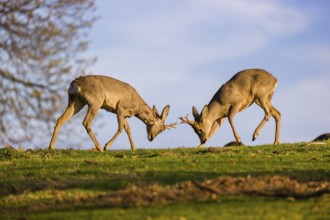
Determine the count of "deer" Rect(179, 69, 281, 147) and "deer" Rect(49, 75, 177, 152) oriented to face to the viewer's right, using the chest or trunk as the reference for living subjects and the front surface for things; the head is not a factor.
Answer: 1

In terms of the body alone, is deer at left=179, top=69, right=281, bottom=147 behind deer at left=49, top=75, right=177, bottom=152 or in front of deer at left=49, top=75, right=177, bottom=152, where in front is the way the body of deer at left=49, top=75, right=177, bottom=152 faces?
in front

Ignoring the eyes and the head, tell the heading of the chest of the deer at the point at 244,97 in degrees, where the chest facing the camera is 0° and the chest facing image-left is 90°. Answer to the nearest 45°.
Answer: approximately 90°

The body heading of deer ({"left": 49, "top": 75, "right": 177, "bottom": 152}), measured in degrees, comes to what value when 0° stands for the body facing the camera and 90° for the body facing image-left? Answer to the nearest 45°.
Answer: approximately 270°

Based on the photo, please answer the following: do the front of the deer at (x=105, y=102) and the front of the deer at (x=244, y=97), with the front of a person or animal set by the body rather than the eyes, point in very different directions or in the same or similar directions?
very different directions

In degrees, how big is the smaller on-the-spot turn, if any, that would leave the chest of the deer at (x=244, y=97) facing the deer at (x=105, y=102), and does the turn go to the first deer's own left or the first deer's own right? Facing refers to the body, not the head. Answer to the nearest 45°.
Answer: approximately 45° to the first deer's own left
